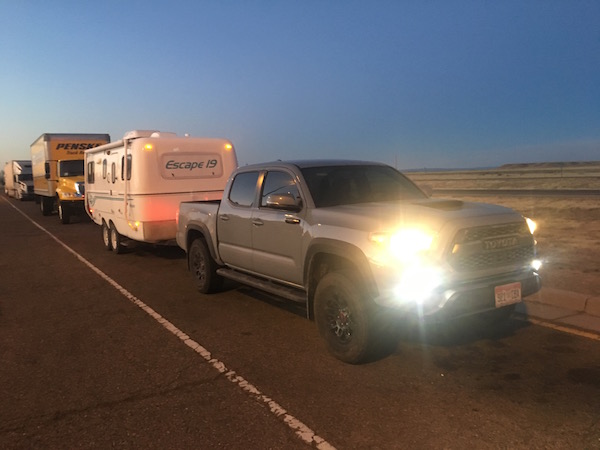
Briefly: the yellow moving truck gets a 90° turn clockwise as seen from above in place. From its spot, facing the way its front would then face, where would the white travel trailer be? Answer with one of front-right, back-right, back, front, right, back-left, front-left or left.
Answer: front-left

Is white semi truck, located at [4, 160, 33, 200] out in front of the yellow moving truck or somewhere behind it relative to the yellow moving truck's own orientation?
behind

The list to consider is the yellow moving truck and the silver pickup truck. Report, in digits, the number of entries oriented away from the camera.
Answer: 0

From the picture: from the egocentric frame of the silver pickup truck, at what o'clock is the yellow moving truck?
The yellow moving truck is roughly at 6 o'clock from the silver pickup truck.

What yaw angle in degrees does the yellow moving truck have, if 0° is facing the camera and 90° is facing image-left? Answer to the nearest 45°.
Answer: approximately 315°

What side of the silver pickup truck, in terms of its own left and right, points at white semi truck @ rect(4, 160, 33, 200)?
back

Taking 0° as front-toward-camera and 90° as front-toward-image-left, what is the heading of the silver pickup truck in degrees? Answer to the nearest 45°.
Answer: approximately 315°

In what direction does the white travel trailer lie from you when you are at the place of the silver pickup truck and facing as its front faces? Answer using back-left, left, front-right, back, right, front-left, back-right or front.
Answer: back
